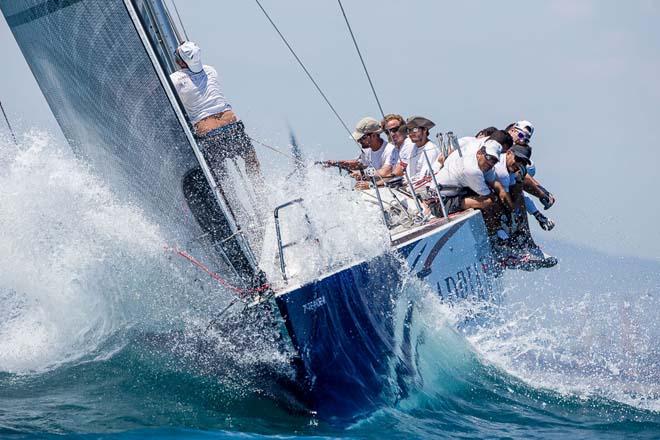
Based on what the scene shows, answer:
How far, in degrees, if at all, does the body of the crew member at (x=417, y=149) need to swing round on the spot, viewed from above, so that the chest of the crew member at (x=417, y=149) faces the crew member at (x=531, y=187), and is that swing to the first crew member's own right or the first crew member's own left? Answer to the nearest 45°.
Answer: approximately 135° to the first crew member's own left

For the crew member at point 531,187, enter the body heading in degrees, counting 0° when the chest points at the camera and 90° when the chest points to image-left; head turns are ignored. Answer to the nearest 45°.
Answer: approximately 315°

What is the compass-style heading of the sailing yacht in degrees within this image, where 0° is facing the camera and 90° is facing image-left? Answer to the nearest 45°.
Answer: approximately 45°

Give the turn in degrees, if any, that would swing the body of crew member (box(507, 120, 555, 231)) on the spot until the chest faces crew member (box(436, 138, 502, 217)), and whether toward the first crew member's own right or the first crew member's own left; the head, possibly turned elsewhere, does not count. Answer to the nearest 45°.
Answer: approximately 90° to the first crew member's own right

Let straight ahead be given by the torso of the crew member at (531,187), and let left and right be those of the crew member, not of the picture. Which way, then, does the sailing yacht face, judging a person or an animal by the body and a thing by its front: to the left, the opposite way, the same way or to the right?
to the right
